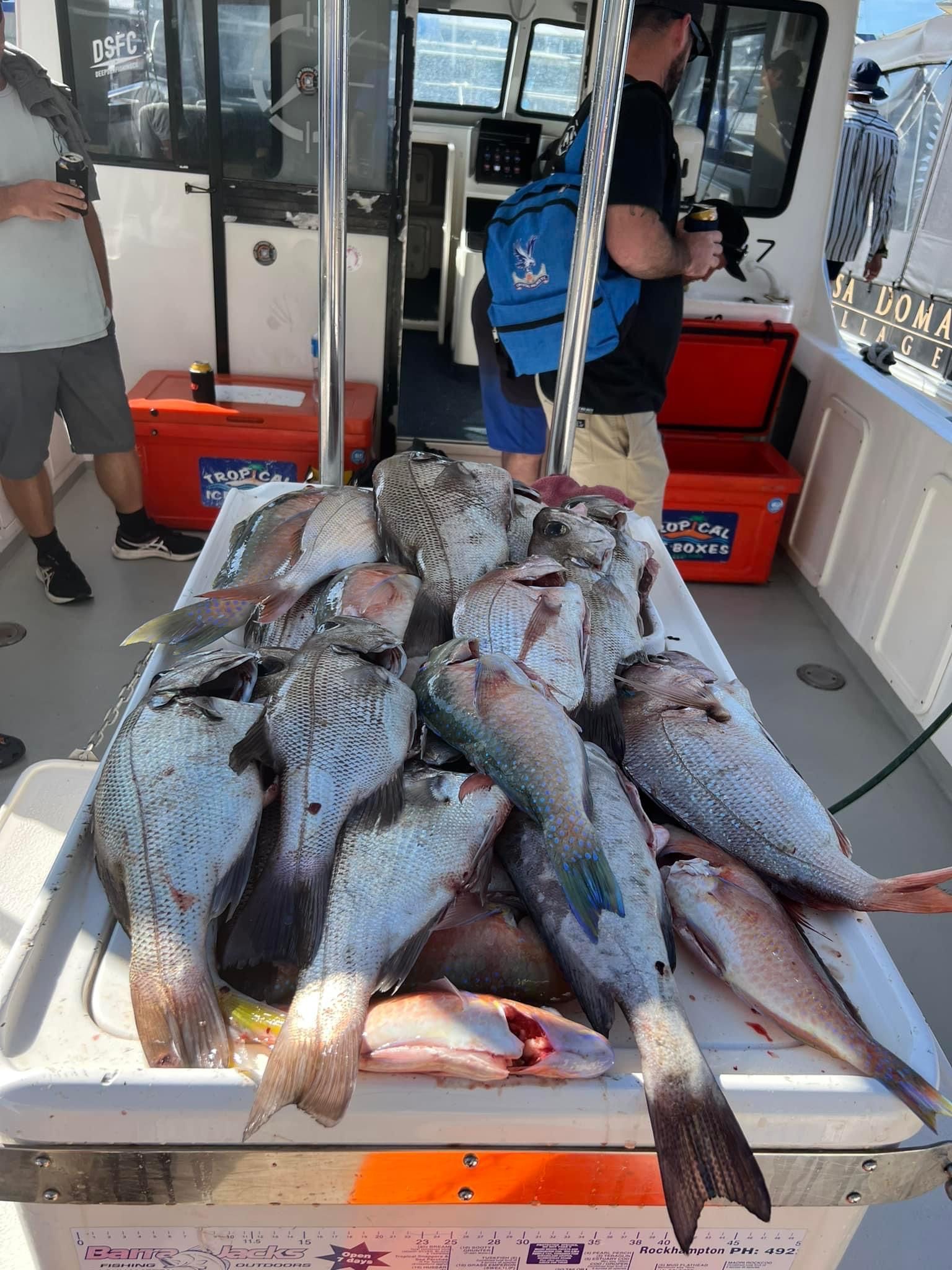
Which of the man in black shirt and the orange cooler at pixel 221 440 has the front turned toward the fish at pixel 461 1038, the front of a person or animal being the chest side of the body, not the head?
the orange cooler

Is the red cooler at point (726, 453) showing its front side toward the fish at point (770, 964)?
yes

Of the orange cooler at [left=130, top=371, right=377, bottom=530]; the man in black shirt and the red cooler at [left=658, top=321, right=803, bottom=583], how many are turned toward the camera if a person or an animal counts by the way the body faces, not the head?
2

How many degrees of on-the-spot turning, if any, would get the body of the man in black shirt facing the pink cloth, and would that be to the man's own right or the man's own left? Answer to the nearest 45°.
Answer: approximately 90° to the man's own right

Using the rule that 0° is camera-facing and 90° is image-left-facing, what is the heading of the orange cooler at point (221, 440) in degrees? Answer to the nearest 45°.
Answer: approximately 0°

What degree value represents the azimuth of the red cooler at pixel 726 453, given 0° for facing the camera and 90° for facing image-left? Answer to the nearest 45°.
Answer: approximately 0°

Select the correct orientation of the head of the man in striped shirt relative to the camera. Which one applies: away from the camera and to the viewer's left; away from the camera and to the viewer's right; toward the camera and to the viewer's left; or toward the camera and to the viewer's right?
away from the camera and to the viewer's right

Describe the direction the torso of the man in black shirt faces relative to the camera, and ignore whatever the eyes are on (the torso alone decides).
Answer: to the viewer's right

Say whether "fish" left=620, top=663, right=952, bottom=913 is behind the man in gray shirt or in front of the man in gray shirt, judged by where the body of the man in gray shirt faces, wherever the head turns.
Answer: in front

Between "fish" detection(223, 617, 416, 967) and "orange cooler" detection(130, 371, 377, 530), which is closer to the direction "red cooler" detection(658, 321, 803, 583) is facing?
the fish

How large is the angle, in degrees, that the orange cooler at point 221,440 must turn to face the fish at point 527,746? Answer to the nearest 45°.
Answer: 0° — it already faces it

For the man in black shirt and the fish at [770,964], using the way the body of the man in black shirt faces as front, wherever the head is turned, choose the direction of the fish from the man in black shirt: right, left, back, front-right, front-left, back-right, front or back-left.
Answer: right

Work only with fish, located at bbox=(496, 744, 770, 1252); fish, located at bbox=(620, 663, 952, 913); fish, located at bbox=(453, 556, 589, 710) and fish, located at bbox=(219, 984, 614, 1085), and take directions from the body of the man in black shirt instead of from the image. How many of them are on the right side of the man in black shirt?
4

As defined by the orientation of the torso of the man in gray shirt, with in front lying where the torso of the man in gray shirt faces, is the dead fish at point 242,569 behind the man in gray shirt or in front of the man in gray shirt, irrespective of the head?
in front

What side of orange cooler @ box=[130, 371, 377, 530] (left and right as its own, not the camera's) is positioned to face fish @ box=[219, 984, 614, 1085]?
front

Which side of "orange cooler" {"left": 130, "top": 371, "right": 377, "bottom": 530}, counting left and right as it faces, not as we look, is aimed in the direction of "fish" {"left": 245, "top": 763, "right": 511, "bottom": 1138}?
front
